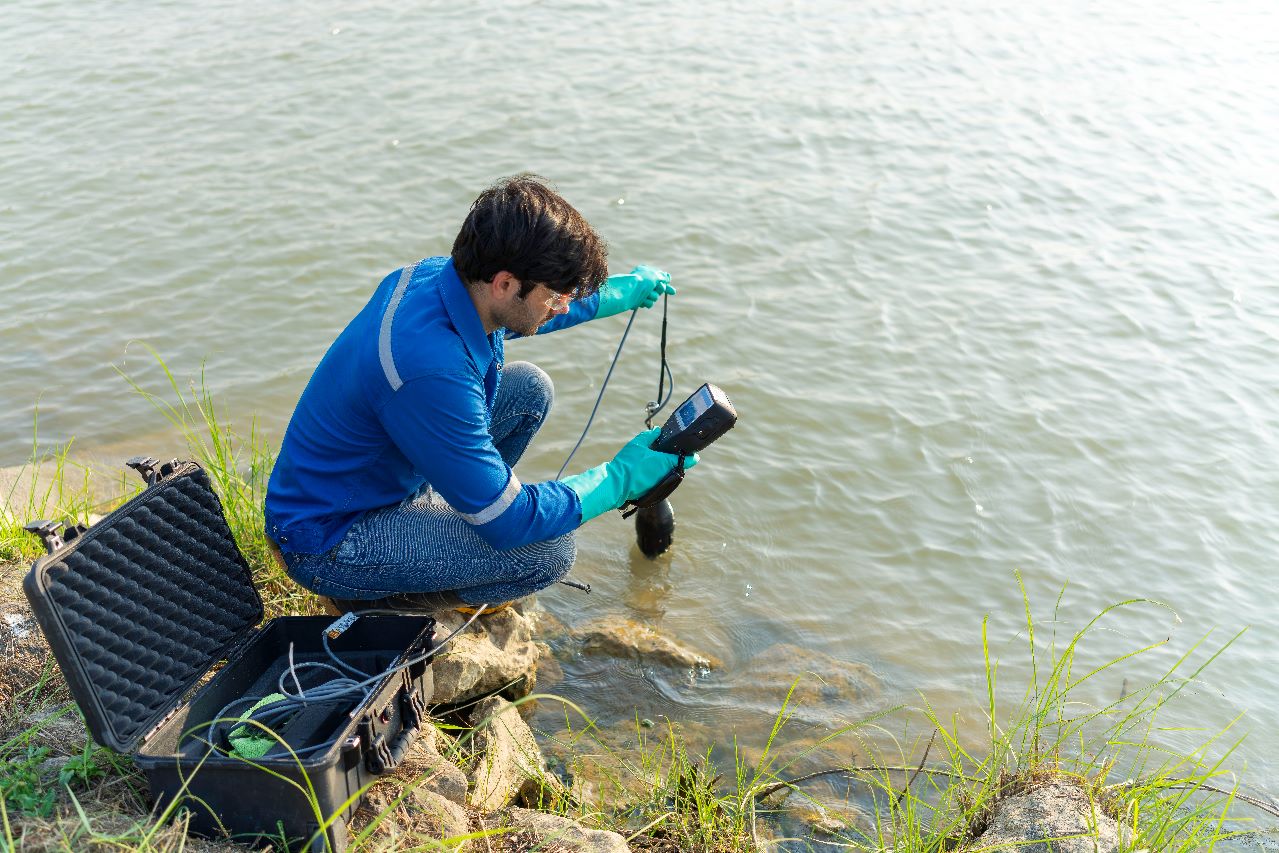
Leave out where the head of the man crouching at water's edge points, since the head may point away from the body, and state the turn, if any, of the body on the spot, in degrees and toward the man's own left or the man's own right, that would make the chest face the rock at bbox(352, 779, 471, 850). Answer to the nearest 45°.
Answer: approximately 90° to the man's own right

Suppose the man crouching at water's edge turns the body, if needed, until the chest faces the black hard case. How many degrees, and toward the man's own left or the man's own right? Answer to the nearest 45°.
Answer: approximately 135° to the man's own right

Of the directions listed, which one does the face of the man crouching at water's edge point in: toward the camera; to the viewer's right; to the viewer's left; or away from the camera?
to the viewer's right

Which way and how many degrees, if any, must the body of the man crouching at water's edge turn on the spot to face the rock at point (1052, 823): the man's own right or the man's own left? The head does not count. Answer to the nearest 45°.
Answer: approximately 45° to the man's own right

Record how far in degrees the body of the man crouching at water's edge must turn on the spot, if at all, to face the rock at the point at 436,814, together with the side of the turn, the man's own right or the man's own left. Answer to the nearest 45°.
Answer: approximately 90° to the man's own right

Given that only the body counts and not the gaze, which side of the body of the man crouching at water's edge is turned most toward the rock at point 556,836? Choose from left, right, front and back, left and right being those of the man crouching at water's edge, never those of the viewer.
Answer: right

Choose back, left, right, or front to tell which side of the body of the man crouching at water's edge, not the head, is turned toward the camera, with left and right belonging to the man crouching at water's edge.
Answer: right
